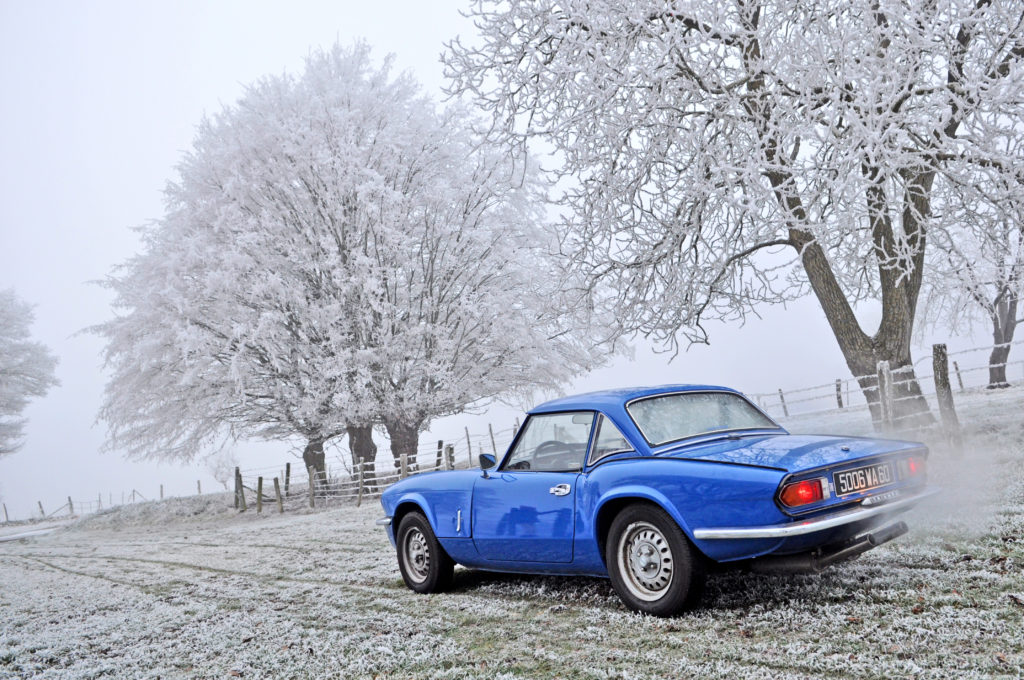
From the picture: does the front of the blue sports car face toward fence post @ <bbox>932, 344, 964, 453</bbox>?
no

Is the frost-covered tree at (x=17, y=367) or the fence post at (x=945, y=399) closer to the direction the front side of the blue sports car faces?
the frost-covered tree

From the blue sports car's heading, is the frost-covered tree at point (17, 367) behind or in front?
in front

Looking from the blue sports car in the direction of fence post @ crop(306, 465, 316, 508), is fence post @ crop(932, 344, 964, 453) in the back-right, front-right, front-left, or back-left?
front-right

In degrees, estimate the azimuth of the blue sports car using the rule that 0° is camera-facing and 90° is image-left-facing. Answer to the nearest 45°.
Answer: approximately 135°

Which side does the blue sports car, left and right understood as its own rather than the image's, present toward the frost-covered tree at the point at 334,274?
front

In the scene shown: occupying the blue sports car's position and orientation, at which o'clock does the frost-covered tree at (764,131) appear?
The frost-covered tree is roughly at 2 o'clock from the blue sports car.

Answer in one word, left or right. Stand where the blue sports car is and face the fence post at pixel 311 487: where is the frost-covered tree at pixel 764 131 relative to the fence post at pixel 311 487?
right

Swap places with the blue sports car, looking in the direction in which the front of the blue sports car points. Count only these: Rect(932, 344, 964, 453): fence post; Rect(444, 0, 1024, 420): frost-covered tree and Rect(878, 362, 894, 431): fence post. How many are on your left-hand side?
0

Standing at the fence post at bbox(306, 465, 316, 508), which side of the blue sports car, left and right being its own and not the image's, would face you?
front

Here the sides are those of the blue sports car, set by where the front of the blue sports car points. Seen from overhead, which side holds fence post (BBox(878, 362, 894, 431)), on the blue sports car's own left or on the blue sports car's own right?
on the blue sports car's own right
